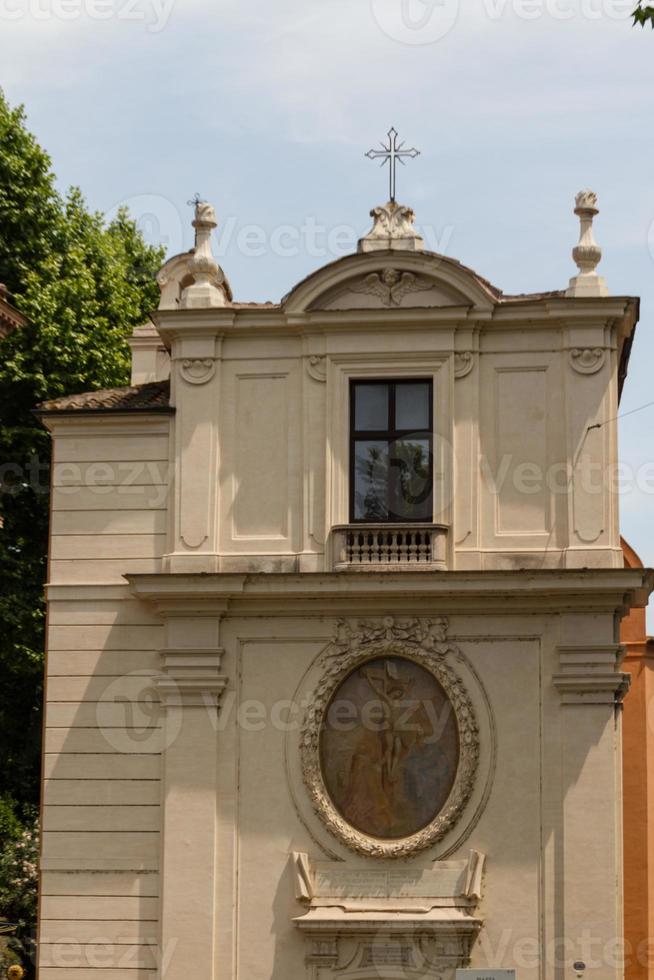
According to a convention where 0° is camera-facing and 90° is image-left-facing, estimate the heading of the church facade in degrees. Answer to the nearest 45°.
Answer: approximately 0°

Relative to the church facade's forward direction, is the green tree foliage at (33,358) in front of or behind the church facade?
behind
